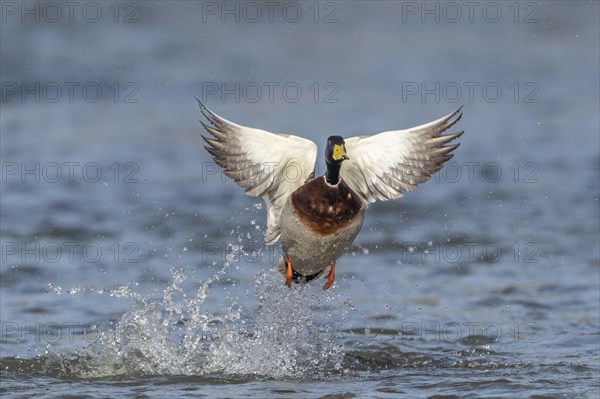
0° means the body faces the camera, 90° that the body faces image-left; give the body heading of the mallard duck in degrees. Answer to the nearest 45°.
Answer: approximately 0°
